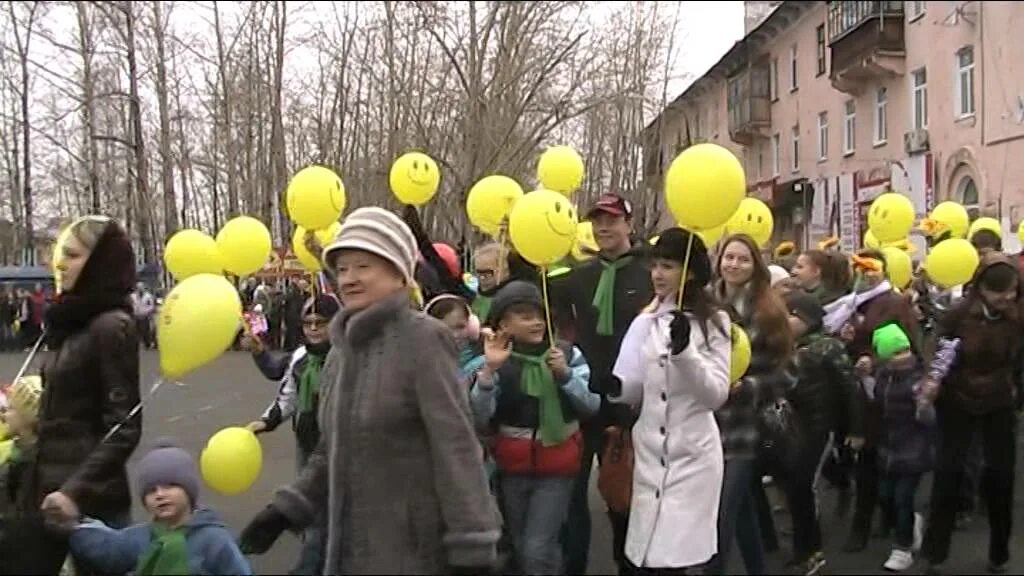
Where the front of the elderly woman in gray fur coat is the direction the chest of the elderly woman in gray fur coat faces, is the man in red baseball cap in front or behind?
behind

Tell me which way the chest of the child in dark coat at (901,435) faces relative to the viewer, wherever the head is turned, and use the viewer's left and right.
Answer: facing the viewer and to the left of the viewer

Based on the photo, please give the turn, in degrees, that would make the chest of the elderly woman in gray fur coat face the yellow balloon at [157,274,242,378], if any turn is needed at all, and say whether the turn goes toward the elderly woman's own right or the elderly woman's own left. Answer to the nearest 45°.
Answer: approximately 90° to the elderly woman's own right

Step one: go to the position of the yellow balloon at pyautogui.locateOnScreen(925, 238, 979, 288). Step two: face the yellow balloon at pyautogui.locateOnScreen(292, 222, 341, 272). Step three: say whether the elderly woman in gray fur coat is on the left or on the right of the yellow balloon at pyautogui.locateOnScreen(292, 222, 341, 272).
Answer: left

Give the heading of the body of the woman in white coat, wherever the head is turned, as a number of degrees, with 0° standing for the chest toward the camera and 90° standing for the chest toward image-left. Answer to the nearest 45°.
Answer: approximately 45°

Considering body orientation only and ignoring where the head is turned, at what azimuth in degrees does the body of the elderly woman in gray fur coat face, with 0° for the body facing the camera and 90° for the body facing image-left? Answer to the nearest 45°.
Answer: approximately 45°
